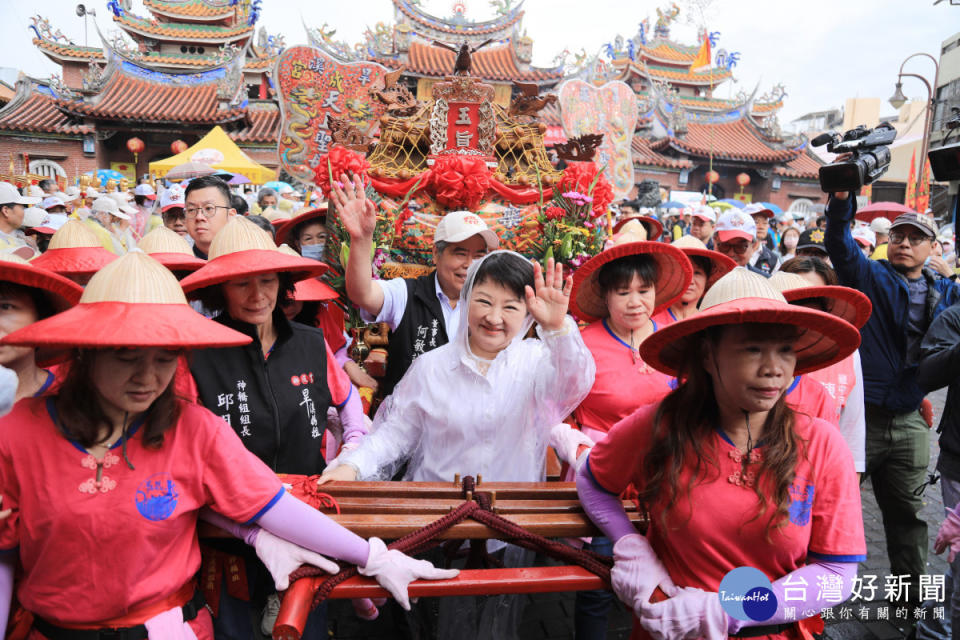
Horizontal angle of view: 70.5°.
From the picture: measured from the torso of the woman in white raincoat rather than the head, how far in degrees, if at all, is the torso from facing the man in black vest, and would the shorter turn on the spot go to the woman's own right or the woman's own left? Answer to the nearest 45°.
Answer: approximately 180°

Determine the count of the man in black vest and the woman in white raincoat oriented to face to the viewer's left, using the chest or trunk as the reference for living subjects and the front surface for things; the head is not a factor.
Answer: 0

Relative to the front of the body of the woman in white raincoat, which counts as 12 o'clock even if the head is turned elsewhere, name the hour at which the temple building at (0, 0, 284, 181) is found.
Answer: The temple building is roughly at 5 o'clock from the woman in white raincoat.

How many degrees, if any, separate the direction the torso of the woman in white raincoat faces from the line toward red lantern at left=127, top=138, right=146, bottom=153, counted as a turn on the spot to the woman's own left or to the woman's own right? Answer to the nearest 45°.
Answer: approximately 135° to the woman's own right

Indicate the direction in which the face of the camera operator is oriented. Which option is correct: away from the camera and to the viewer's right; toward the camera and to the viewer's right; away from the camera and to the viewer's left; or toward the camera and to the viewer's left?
toward the camera and to the viewer's left

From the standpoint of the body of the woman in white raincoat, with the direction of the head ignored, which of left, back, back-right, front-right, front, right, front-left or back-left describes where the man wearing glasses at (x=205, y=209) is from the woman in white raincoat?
back-right

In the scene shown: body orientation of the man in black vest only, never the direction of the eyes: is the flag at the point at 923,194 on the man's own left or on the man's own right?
on the man's own left

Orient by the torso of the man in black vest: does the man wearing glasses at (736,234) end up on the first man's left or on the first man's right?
on the first man's left

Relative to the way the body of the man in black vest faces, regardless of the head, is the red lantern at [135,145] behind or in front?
behind

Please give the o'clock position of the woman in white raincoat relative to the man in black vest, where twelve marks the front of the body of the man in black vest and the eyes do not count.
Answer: The woman in white raincoat is roughly at 1 o'clock from the man in black vest.

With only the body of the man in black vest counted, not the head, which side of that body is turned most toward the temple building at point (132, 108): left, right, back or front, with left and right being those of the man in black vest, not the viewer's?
back
